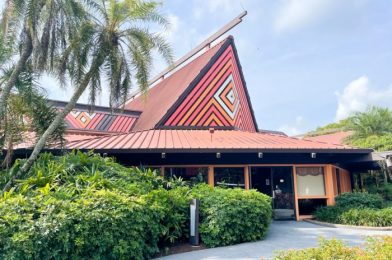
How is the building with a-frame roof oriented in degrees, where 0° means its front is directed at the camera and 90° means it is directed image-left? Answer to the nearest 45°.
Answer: approximately 315°

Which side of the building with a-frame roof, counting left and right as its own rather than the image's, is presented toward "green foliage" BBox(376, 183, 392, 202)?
left

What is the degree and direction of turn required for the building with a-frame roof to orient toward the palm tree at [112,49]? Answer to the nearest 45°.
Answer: approximately 90° to its right

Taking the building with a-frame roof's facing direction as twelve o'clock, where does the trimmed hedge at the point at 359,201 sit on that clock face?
The trimmed hedge is roughly at 11 o'clock from the building with a-frame roof.

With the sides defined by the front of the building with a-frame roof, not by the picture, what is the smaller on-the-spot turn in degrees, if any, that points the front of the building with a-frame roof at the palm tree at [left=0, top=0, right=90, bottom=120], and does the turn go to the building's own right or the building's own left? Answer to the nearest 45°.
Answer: approximately 90° to the building's own right

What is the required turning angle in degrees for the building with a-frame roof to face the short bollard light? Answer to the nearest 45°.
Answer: approximately 45° to its right

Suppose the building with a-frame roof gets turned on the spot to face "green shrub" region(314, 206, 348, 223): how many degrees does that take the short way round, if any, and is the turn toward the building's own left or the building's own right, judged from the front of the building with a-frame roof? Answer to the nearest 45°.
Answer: approximately 45° to the building's own left

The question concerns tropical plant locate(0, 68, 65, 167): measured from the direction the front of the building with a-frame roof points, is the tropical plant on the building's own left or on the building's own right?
on the building's own right
